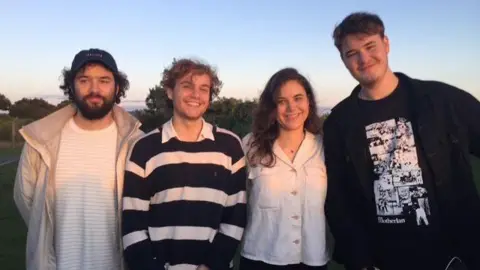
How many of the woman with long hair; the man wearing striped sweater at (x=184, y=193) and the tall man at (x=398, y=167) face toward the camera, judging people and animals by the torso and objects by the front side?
3

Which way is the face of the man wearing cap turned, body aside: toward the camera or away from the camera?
toward the camera

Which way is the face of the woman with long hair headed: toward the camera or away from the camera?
toward the camera

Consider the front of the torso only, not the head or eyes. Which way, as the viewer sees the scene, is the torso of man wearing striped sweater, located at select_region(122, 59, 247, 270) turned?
toward the camera

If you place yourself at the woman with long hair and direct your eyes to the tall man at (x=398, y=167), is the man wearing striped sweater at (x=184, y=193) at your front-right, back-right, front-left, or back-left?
back-right

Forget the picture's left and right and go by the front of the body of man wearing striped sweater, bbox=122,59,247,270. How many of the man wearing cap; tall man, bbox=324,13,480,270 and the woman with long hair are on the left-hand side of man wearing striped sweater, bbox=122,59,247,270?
2

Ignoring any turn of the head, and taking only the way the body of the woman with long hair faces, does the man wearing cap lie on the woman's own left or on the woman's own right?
on the woman's own right

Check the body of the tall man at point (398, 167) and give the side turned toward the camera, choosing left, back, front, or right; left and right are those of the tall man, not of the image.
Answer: front

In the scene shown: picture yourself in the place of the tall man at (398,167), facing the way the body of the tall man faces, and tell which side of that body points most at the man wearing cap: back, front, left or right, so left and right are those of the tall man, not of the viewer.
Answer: right

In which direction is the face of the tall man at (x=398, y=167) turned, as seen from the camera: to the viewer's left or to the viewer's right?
to the viewer's left

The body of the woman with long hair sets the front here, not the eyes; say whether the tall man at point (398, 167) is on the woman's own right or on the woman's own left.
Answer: on the woman's own left

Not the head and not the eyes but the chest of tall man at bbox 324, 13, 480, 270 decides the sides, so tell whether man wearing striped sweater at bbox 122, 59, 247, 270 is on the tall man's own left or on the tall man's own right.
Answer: on the tall man's own right

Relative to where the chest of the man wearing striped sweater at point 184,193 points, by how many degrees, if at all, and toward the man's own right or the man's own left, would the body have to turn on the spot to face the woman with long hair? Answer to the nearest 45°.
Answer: approximately 90° to the man's own left

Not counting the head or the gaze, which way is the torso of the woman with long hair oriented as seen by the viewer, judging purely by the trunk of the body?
toward the camera
